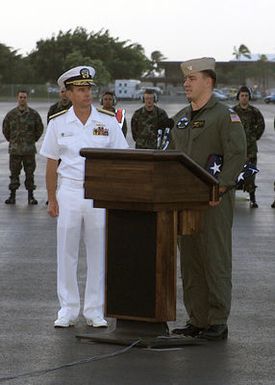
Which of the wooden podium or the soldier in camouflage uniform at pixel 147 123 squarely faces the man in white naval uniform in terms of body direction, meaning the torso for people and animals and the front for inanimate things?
the soldier in camouflage uniform

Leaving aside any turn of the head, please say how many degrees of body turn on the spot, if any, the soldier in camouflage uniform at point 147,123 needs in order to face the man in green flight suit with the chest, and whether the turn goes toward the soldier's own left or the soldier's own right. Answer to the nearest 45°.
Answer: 0° — they already face them

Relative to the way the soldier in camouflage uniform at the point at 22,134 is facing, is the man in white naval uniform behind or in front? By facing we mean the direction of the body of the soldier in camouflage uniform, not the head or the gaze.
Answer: in front

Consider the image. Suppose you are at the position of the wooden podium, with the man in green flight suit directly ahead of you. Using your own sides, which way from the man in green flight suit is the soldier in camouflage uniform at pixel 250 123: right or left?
left

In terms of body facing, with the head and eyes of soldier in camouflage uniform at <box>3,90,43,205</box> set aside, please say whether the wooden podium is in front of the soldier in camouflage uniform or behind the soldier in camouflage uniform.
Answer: in front

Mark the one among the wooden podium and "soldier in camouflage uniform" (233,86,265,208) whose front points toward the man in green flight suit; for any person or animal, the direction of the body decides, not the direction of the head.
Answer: the soldier in camouflage uniform

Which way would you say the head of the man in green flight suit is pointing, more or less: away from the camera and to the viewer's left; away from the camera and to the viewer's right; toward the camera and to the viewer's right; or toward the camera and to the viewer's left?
toward the camera and to the viewer's left

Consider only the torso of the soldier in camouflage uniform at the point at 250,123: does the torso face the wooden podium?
yes

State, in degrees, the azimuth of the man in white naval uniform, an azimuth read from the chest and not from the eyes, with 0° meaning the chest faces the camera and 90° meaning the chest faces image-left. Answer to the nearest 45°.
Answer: approximately 0°

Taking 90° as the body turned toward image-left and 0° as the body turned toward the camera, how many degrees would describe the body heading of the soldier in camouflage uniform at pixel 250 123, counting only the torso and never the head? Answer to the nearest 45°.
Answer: approximately 0°
